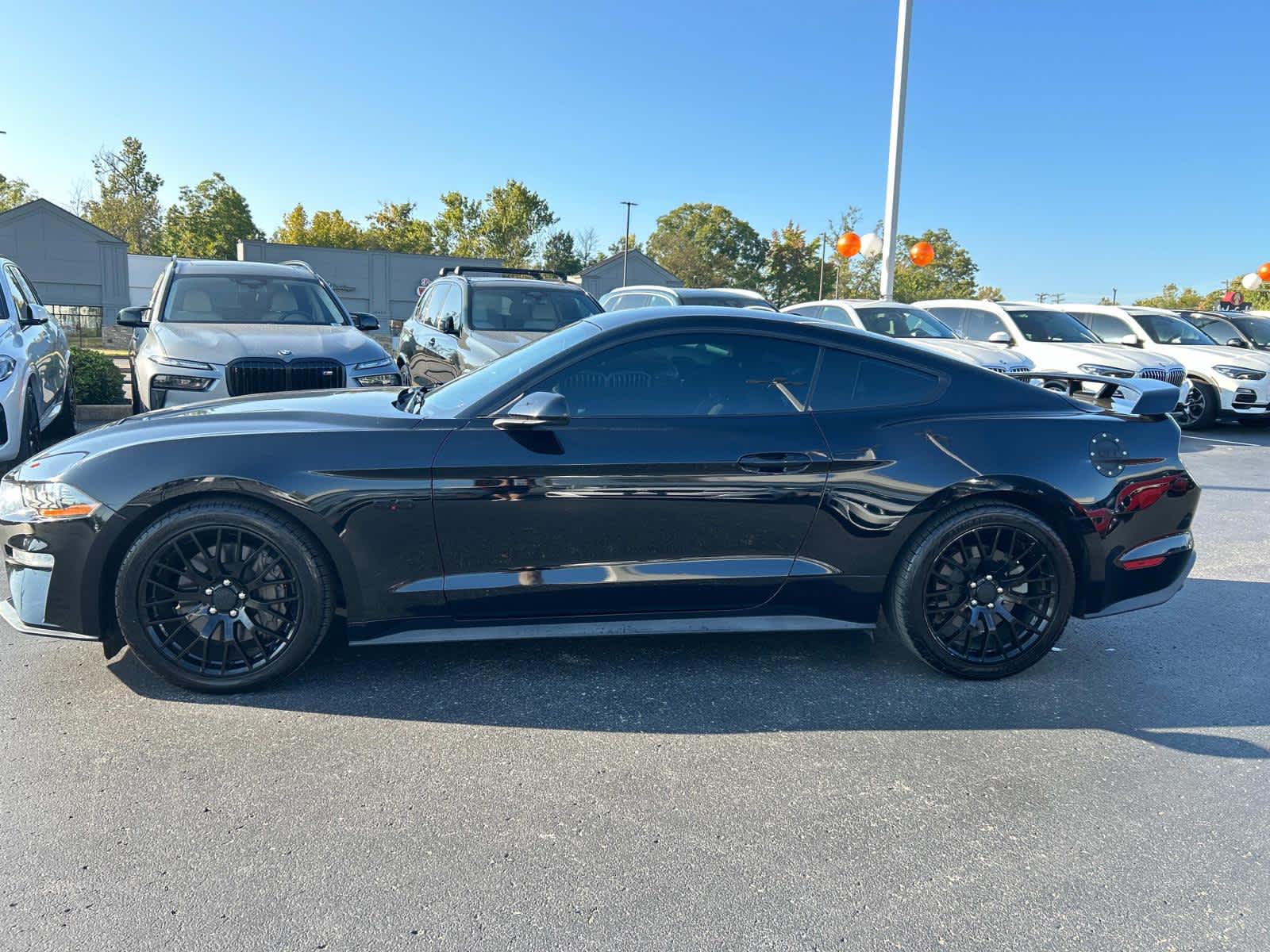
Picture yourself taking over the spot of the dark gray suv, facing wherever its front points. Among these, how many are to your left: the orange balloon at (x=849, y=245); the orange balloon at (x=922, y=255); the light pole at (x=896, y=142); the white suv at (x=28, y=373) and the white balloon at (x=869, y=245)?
4

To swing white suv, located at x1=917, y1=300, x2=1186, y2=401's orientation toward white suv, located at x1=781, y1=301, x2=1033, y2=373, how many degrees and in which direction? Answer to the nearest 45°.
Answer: approximately 90° to its right

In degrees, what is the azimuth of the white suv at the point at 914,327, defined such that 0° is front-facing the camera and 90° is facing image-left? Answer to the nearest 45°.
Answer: approximately 315°

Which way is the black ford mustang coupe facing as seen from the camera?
to the viewer's left

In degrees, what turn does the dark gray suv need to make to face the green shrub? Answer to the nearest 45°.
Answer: approximately 135° to its right

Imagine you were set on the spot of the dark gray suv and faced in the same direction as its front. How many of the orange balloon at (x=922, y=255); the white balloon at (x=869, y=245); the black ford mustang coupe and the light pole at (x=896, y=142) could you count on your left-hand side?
3

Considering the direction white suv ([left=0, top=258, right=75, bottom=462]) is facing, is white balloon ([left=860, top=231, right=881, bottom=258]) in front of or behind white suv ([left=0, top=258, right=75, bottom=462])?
behind

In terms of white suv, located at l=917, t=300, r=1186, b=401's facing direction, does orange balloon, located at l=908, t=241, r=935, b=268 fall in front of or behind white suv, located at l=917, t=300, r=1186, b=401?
behind

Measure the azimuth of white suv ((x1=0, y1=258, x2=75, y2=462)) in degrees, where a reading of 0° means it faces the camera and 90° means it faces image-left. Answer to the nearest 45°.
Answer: approximately 45°

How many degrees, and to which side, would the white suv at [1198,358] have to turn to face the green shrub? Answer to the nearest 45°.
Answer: approximately 90° to its right

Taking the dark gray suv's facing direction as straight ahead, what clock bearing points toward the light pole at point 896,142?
The light pole is roughly at 9 o'clock from the dark gray suv.

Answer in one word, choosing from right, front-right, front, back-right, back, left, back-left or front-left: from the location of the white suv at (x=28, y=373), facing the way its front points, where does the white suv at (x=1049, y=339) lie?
back-left
